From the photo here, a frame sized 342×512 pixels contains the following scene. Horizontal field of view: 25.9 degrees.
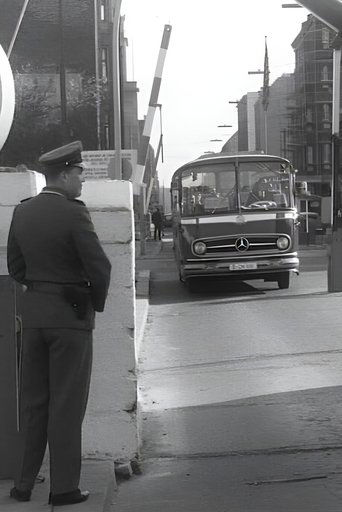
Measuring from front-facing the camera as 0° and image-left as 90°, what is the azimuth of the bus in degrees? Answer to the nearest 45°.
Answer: approximately 0°

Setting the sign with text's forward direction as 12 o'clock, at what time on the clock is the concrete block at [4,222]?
The concrete block is roughly at 12 o'clock from the sign with text.

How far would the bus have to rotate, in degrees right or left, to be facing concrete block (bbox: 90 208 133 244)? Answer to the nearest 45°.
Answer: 0° — it already faces it

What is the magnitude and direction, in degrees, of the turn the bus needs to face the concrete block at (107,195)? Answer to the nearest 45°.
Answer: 0° — it already faces it

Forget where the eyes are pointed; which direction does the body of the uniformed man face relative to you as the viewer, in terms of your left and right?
facing away from the viewer and to the right of the viewer

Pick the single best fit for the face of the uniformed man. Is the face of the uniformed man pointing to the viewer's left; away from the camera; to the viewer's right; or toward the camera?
to the viewer's right

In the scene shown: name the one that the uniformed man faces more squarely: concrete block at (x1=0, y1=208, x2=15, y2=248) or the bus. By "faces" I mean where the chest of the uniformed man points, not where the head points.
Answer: the bus

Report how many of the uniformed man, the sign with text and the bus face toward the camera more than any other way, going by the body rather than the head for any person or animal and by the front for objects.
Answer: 2

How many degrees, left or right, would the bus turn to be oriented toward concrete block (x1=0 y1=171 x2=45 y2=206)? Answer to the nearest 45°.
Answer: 0° — it already faces it

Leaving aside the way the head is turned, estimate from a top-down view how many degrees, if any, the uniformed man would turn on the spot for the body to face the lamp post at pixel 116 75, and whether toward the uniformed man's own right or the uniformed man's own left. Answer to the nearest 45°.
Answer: approximately 45° to the uniformed man's own left

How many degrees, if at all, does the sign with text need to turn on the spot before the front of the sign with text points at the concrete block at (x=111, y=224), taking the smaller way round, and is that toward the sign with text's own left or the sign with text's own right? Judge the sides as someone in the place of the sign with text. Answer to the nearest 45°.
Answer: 0° — it already faces it

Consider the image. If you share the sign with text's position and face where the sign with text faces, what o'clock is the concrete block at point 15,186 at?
The concrete block is roughly at 12 o'clock from the sign with text.
